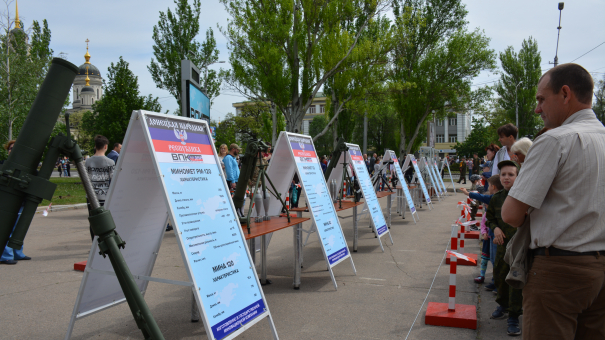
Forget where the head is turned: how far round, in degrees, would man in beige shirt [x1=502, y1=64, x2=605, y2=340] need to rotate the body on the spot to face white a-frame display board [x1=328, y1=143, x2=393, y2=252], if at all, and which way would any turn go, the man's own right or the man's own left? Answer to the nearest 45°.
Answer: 0° — they already face it

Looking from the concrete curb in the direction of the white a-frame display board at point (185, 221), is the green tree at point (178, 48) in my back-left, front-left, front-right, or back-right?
back-left

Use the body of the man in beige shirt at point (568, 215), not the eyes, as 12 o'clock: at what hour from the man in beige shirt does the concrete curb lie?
The concrete curb is roughly at 11 o'clock from the man in beige shirt.

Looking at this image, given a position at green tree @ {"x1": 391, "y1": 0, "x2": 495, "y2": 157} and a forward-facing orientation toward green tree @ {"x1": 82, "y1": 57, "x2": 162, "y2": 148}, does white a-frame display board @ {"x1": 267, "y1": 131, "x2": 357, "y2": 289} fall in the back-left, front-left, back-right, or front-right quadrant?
front-left

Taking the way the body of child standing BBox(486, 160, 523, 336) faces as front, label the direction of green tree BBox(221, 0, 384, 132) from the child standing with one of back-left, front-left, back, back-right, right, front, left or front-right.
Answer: right

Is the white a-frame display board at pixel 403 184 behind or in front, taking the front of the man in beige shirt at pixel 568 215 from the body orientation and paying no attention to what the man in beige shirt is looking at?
in front

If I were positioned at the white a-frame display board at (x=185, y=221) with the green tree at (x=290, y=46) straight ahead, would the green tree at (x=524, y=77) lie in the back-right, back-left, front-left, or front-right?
front-right

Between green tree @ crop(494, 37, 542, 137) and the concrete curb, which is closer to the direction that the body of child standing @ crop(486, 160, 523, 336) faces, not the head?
the concrete curb

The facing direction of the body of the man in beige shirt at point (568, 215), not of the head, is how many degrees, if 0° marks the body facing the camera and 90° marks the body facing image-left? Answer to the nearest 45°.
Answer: approximately 135°

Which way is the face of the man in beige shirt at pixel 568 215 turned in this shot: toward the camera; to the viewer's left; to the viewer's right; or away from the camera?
to the viewer's left

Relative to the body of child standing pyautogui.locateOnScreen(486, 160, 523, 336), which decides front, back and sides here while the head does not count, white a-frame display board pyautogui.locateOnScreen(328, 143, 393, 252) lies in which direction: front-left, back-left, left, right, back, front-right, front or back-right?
right

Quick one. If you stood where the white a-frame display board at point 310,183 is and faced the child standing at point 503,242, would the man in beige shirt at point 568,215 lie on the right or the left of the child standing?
right

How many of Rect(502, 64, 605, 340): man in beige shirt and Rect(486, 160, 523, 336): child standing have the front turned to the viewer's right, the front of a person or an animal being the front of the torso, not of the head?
0

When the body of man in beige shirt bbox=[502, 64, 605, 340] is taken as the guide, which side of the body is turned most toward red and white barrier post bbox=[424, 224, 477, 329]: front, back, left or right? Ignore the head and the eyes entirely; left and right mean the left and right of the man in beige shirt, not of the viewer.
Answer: front

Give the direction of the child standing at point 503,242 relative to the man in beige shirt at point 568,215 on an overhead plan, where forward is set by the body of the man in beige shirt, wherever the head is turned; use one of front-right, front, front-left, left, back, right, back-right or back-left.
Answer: front-right

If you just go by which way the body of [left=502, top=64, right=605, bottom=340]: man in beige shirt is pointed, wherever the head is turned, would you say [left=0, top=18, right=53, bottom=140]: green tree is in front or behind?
in front
